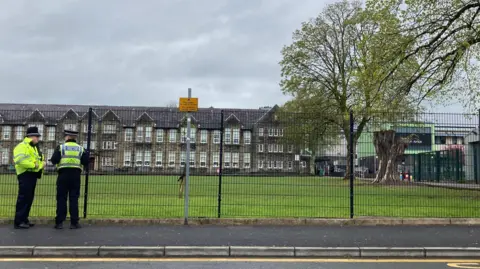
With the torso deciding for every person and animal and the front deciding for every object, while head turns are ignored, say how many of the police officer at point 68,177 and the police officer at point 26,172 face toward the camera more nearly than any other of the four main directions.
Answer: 0

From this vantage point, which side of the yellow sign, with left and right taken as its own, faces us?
front

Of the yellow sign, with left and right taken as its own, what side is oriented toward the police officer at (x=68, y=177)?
right

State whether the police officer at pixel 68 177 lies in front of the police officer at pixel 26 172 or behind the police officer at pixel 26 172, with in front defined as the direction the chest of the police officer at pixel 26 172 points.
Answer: in front

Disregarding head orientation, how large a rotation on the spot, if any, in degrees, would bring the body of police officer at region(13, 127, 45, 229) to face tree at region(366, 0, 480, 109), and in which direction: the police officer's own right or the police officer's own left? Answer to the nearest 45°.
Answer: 0° — they already face it

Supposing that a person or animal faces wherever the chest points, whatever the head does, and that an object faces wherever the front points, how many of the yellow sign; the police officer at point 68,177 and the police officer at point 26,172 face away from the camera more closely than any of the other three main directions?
1

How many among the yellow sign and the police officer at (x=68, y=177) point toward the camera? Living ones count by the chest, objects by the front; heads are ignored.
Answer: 1

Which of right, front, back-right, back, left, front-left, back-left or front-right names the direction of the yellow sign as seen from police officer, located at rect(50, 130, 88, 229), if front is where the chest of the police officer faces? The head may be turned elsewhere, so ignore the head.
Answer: right

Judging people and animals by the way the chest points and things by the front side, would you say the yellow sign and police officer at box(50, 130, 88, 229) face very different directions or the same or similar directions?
very different directions

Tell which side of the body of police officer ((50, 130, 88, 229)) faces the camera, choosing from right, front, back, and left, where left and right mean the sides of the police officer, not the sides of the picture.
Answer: back

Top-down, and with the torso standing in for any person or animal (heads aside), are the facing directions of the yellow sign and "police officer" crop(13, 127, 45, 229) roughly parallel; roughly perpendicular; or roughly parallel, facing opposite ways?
roughly perpendicular

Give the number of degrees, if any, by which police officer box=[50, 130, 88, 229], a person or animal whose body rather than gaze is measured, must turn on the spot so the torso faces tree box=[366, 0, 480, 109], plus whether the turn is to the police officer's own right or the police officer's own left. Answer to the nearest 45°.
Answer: approximately 90° to the police officer's own right

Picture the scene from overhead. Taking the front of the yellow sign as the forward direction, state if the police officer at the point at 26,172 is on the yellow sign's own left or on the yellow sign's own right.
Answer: on the yellow sign's own right

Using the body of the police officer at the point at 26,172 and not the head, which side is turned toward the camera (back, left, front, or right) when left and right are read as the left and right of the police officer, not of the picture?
right

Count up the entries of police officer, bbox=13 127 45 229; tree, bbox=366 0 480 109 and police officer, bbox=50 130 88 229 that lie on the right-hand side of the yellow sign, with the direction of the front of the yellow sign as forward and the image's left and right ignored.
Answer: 2
